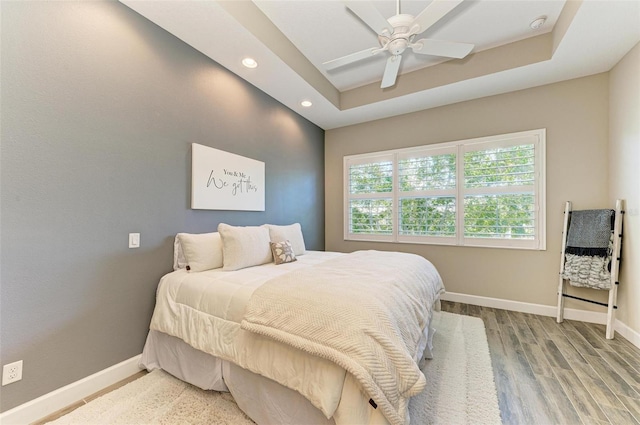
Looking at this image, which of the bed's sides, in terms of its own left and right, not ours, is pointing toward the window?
left

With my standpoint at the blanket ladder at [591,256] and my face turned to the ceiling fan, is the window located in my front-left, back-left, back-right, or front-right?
front-right

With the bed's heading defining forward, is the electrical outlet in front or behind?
behind

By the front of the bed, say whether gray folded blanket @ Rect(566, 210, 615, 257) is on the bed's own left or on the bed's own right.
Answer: on the bed's own left

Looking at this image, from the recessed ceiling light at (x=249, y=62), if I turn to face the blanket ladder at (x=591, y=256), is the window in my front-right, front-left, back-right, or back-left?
front-left
